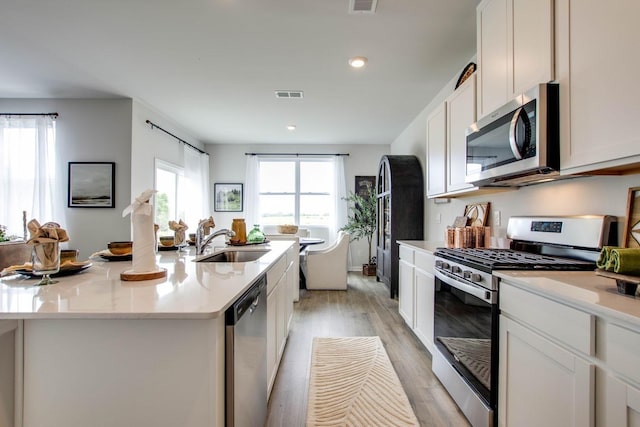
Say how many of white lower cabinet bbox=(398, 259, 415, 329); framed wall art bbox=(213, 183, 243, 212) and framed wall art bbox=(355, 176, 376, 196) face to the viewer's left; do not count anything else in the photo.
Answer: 1

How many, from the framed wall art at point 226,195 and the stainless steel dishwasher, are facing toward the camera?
1

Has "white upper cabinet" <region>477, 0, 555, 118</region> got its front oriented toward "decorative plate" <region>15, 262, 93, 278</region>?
yes

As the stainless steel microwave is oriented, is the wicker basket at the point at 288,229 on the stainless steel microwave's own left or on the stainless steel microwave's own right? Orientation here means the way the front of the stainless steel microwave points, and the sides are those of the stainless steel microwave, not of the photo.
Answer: on the stainless steel microwave's own right

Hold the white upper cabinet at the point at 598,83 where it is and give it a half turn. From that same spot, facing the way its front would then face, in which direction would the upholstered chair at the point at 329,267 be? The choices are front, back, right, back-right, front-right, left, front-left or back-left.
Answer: left

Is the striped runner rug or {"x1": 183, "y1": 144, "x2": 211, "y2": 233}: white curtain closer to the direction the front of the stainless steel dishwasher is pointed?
the striped runner rug

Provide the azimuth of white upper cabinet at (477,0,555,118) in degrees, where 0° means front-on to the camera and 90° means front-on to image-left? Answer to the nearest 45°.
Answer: approximately 45°

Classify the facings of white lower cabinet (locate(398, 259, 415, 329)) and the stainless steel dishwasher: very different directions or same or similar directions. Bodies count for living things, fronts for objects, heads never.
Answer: very different directions

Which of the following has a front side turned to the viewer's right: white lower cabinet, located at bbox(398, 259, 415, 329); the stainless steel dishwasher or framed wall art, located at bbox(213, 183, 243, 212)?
the stainless steel dishwasher

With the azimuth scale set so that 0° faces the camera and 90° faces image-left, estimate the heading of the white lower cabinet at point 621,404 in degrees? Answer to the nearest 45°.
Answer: approximately 45°

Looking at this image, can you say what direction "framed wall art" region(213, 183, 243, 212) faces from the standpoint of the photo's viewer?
facing the viewer

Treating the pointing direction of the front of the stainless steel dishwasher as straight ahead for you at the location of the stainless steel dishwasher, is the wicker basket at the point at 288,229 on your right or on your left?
on your left

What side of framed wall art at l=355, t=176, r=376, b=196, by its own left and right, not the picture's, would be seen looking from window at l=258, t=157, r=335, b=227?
right

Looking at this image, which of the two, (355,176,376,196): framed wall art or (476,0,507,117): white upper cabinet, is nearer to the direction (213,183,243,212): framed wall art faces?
the white upper cabinet

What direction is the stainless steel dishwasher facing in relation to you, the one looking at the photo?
facing to the right of the viewer

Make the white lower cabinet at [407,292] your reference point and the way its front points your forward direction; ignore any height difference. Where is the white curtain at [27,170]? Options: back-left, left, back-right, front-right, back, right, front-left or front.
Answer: front

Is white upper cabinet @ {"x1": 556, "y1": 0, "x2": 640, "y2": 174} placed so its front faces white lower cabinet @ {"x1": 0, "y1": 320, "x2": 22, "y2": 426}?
yes
